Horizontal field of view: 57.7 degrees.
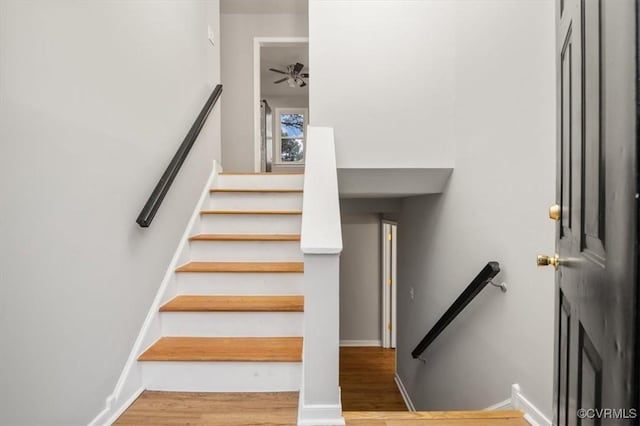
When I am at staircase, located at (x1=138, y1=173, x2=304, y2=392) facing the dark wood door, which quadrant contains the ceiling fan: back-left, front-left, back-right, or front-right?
back-left

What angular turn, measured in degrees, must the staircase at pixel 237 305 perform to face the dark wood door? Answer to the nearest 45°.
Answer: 0° — it already faces it

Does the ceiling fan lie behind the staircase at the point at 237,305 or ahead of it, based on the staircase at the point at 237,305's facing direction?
behind

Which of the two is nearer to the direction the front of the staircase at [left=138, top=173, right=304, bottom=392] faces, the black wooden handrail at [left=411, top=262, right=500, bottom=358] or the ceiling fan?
the black wooden handrail

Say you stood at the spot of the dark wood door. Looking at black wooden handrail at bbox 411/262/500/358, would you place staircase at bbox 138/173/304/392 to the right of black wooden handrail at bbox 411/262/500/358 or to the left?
left

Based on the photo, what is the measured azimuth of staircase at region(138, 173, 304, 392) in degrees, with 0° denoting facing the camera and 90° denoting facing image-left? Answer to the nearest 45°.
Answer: approximately 0°

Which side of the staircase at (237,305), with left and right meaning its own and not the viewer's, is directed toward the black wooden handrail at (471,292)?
left
